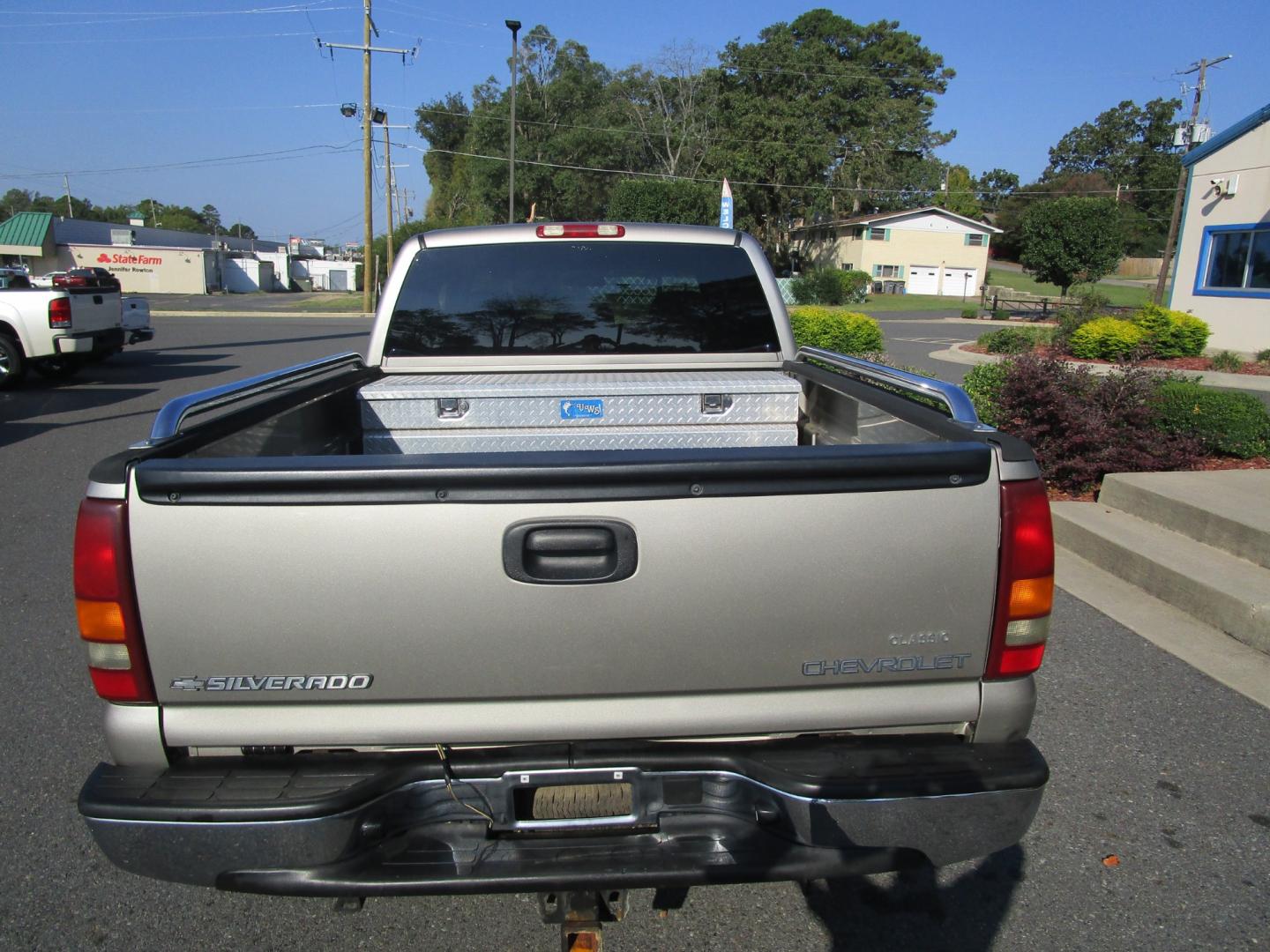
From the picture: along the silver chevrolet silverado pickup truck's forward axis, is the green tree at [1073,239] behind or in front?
in front

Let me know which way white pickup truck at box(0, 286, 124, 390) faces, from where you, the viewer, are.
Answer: facing away from the viewer and to the left of the viewer

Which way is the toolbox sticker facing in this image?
toward the camera

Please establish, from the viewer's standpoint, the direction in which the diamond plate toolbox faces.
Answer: facing the viewer

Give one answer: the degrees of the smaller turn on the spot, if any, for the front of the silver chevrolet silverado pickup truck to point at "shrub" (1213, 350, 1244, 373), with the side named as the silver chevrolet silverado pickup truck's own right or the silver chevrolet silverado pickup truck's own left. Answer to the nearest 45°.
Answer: approximately 45° to the silver chevrolet silverado pickup truck's own right

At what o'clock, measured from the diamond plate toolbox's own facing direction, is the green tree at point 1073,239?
The green tree is roughly at 7 o'clock from the diamond plate toolbox.

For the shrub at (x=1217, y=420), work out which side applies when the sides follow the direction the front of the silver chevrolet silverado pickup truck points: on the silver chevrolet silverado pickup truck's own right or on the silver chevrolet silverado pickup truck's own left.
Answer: on the silver chevrolet silverado pickup truck's own right

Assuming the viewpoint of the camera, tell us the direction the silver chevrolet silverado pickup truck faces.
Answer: facing away from the viewer

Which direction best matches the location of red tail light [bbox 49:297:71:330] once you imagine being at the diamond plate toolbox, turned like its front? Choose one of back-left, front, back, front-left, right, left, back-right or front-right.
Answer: back-right

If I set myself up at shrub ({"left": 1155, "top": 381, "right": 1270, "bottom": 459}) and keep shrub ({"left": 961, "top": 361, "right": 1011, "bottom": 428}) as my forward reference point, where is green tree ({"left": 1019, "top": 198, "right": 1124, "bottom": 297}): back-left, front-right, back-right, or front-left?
front-right

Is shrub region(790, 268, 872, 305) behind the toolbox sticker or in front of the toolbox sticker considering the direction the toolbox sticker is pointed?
behind
